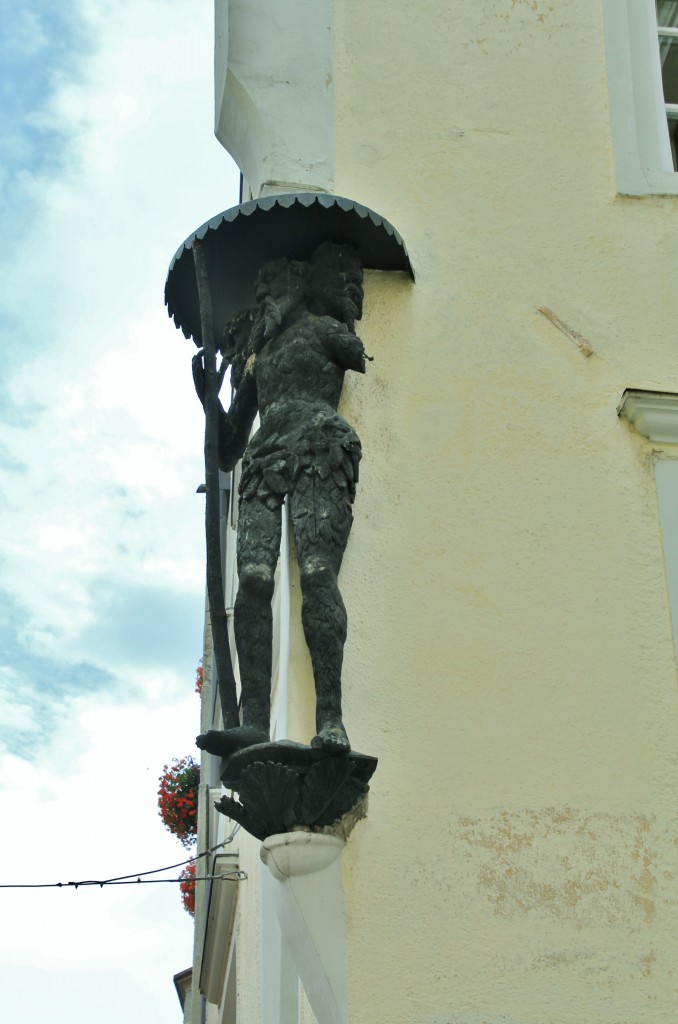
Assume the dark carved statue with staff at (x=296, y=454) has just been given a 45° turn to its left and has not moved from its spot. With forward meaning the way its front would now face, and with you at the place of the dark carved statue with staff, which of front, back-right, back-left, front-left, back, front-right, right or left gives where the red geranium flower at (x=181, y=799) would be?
back

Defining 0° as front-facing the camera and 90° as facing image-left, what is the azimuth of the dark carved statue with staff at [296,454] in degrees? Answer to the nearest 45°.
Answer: approximately 45°

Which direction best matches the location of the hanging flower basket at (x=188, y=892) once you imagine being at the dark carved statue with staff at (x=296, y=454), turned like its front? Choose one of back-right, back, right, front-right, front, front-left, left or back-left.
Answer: back-right
